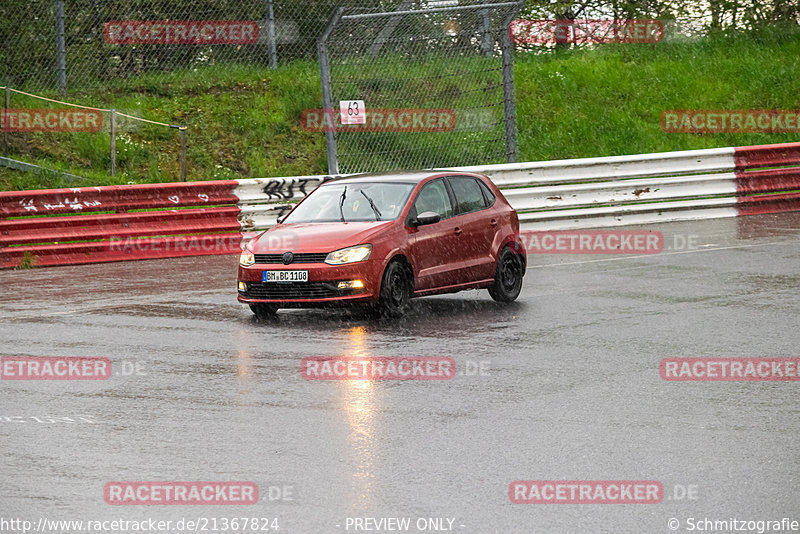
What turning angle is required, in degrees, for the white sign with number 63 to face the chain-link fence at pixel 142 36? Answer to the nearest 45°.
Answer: approximately 135° to its right

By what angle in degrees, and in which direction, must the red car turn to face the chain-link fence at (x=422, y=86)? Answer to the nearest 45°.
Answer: approximately 135° to its right

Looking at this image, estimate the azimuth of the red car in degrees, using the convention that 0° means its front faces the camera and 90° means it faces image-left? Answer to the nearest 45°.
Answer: approximately 45°

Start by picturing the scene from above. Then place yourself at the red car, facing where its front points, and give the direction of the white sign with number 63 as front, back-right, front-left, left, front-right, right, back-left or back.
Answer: back-right

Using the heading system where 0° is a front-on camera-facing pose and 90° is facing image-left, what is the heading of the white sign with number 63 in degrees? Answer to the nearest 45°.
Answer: approximately 0°

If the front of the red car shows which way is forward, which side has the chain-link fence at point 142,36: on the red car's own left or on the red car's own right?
on the red car's own right

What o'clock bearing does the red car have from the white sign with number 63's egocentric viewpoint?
The red car is roughly at 12 o'clock from the white sign with number 63.
